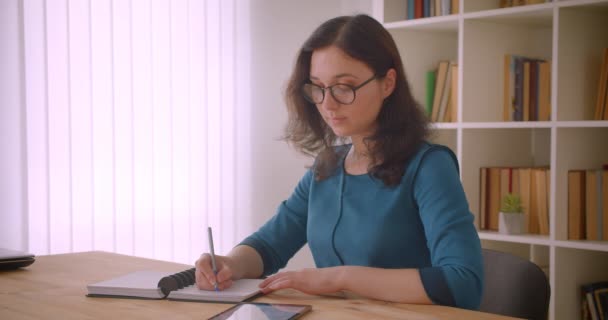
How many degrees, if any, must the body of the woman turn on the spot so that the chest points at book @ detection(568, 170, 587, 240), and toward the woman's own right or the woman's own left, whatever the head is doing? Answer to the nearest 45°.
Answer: approximately 180°

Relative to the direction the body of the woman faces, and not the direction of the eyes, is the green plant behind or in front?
behind

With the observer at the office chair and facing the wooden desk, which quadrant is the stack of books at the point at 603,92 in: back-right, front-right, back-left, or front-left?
back-right

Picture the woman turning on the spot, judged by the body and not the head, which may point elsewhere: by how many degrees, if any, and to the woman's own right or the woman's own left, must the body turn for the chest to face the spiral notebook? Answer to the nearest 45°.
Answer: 0° — they already face it

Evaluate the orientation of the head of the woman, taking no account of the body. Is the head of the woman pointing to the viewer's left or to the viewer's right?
to the viewer's left

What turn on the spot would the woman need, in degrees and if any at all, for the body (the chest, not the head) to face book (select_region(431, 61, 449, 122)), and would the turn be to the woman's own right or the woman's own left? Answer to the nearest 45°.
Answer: approximately 135° to the woman's own right

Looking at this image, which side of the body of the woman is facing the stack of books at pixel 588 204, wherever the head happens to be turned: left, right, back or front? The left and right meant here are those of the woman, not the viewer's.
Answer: back

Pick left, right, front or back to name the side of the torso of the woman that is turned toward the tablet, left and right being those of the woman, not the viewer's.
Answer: front

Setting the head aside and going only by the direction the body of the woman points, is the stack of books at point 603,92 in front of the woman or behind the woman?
behind

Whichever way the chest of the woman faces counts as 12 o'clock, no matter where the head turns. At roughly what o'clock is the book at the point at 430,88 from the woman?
The book is roughly at 5 o'clock from the woman.

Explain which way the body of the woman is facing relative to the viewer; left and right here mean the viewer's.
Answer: facing the viewer and to the left of the viewer
